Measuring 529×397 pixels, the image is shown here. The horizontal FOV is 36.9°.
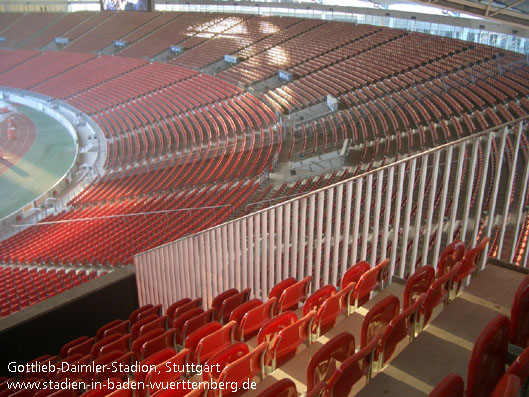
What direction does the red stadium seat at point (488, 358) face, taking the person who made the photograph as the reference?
facing away from the viewer and to the left of the viewer

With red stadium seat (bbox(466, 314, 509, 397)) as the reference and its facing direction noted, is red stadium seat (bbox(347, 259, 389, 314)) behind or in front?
in front

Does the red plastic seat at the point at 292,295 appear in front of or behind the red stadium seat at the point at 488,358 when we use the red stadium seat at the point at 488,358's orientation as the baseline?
in front

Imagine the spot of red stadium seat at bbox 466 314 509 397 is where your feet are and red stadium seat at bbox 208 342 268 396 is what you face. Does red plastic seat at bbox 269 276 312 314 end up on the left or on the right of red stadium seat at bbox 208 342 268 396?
right
